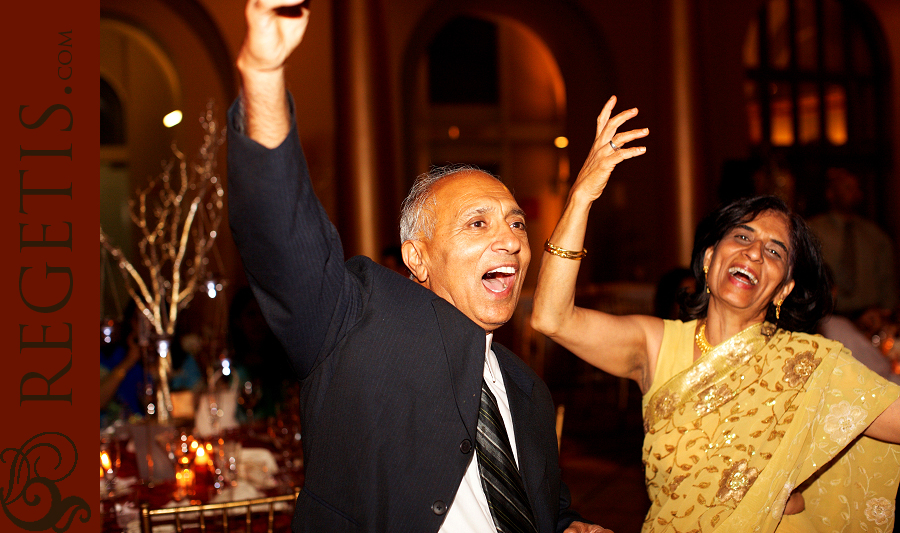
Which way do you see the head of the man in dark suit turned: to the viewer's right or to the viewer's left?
to the viewer's right

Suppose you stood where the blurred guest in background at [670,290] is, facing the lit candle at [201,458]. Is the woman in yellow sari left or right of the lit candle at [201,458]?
left

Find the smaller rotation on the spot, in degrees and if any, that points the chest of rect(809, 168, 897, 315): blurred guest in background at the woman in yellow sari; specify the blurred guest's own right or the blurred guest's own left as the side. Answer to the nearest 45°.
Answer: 0° — they already face them

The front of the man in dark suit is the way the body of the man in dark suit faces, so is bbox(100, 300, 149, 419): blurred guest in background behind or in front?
behind

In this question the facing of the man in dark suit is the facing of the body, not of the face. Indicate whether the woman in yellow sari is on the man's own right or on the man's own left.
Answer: on the man's own left

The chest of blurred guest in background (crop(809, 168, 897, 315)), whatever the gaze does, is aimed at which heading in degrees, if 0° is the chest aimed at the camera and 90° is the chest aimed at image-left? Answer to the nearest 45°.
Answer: approximately 0°

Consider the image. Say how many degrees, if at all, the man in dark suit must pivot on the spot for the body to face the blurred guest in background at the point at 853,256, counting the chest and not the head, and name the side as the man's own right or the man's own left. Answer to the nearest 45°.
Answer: approximately 90° to the man's own left

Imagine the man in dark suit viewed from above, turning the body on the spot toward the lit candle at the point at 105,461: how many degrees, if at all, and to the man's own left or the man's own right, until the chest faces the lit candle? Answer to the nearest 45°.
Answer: approximately 180°
